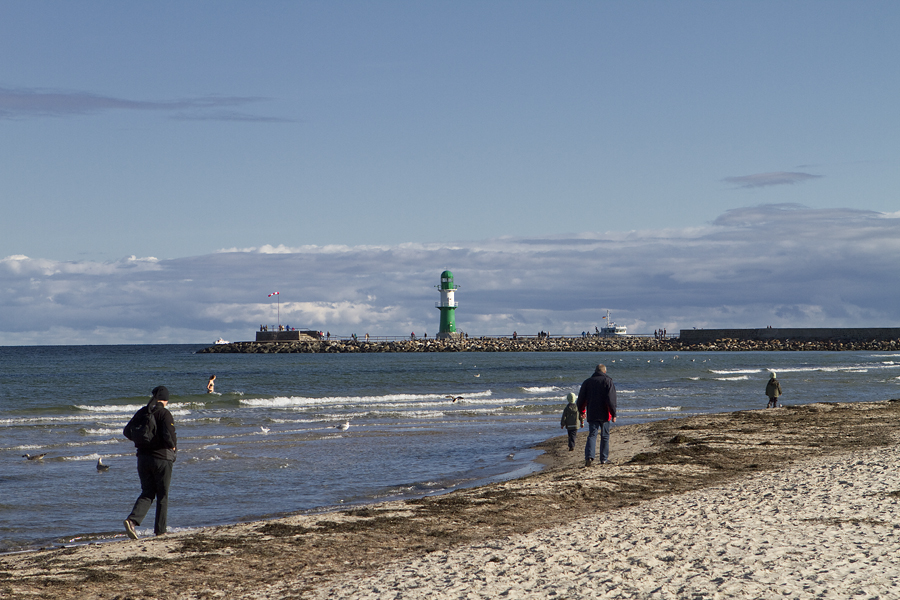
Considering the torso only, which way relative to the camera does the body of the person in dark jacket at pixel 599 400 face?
away from the camera

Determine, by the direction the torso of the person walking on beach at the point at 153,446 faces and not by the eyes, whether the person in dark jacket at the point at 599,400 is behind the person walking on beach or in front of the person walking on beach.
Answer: in front

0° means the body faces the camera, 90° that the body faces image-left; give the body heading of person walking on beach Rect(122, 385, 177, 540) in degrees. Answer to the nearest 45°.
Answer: approximately 225°

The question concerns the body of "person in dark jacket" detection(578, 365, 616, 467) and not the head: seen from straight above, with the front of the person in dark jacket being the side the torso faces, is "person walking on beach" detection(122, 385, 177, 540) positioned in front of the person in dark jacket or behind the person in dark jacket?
behind
